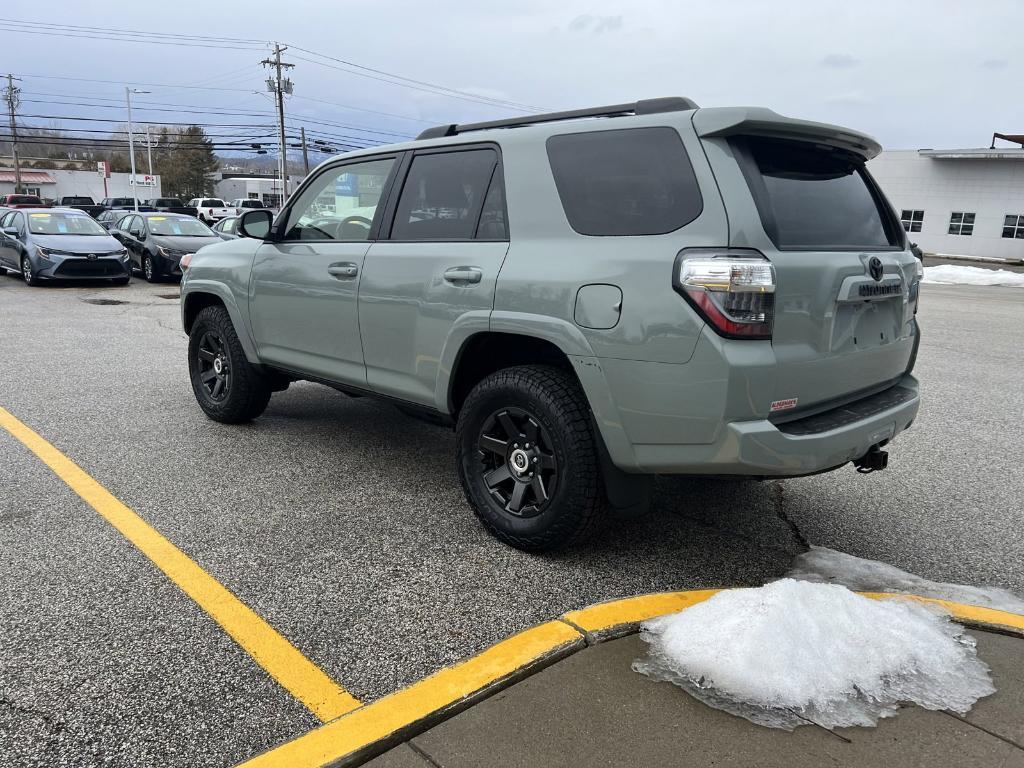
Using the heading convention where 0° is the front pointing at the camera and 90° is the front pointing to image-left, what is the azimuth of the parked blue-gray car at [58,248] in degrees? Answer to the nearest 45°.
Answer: approximately 315°

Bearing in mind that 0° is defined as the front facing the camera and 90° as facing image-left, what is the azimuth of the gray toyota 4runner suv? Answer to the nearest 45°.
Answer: approximately 135°

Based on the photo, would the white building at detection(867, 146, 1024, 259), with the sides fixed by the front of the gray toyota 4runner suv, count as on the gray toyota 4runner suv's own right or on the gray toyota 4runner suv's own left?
on the gray toyota 4runner suv's own right

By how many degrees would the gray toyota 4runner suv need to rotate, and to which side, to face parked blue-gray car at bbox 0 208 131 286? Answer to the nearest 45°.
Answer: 0° — it already faces it
